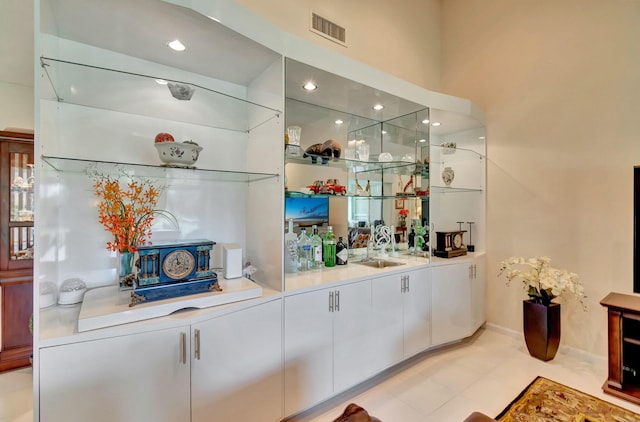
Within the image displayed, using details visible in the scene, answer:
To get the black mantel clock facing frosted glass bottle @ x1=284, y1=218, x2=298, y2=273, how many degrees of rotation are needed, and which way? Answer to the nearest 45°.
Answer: approximately 90° to its right

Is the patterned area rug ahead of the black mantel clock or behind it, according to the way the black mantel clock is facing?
ahead

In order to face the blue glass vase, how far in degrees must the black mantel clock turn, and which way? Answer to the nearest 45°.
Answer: approximately 90° to its right

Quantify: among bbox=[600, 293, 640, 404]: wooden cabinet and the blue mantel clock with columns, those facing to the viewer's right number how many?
0

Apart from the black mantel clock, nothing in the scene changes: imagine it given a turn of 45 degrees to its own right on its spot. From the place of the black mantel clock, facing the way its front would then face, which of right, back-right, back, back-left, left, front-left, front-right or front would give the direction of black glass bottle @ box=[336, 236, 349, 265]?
front-right

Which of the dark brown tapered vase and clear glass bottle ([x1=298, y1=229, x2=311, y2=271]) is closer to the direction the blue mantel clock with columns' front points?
the dark brown tapered vase

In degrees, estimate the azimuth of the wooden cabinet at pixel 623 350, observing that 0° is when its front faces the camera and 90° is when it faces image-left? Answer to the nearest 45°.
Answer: approximately 45°

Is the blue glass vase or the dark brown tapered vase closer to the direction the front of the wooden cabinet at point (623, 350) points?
the blue glass vase

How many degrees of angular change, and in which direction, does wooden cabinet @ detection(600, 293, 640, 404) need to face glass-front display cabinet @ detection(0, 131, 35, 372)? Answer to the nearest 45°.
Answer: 0° — it already faces it

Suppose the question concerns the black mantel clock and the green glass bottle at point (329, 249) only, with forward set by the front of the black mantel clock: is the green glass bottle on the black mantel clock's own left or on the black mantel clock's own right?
on the black mantel clock's own right

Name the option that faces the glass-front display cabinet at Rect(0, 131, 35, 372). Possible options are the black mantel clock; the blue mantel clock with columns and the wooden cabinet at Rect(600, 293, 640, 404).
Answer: the wooden cabinet

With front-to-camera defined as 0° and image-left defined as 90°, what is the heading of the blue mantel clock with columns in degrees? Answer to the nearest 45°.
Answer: approximately 0°

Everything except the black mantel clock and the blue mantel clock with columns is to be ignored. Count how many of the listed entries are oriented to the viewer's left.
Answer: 0
